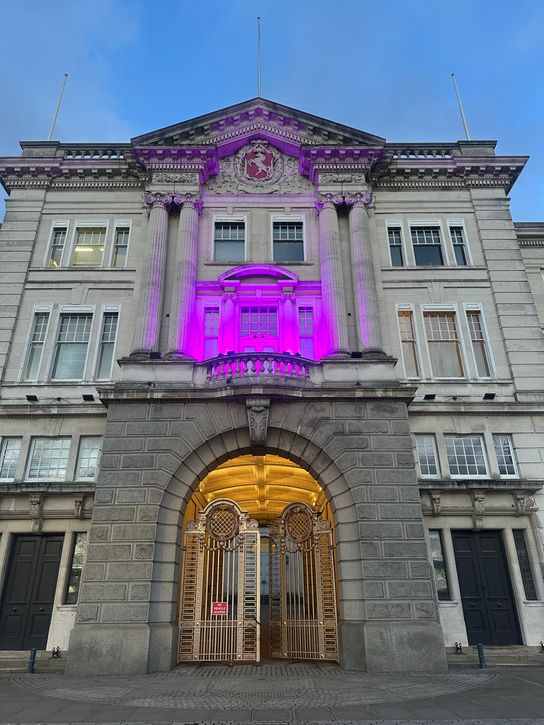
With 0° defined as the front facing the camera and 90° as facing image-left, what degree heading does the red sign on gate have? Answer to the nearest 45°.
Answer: approximately 0°
